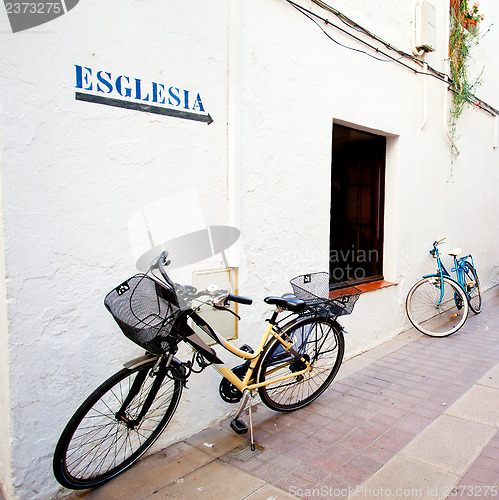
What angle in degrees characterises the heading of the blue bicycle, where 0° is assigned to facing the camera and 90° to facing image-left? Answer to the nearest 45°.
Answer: approximately 45°
